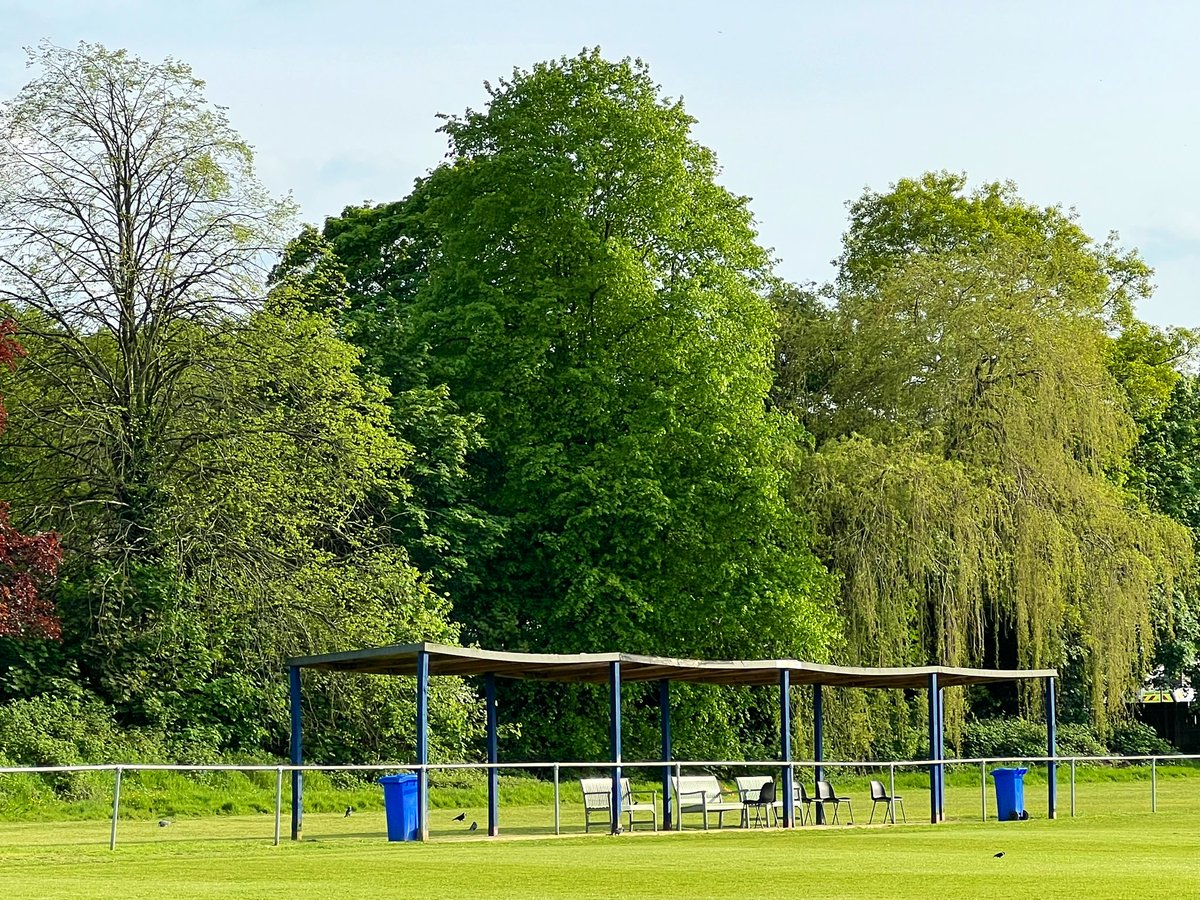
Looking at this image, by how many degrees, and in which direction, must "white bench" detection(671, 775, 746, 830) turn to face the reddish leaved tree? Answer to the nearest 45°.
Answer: approximately 135° to its right

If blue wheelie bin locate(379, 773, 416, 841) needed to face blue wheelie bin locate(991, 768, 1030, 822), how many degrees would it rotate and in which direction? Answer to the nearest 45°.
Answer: approximately 90° to its left

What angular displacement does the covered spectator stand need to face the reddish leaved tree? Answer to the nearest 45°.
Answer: approximately 135° to its right

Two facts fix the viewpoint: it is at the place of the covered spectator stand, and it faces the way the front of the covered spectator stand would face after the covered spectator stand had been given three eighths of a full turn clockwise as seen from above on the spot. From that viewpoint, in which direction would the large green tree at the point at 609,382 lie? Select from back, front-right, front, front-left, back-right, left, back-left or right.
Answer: right

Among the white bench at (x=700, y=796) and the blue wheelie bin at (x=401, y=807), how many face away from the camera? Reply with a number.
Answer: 0

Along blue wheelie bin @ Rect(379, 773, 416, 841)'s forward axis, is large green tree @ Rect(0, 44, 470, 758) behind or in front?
behind

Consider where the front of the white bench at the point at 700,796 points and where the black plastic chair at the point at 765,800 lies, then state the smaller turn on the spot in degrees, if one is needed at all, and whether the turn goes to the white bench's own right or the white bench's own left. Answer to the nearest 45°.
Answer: approximately 90° to the white bench's own left

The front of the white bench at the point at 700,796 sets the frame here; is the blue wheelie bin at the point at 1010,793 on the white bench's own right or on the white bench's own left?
on the white bench's own left

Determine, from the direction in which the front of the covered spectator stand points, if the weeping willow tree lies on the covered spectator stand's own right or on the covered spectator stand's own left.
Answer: on the covered spectator stand's own left

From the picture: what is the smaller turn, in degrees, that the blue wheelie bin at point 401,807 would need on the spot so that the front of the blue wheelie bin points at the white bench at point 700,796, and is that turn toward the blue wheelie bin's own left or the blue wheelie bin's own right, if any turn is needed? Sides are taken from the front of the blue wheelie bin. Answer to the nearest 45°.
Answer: approximately 90° to the blue wheelie bin's own left

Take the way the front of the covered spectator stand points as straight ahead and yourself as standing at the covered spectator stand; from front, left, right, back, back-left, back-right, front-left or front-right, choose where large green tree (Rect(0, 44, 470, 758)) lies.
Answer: back

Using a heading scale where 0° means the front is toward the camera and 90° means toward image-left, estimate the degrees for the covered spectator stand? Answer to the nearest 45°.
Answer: approximately 315°

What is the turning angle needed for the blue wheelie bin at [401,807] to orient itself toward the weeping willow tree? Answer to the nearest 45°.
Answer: approximately 90° to its left

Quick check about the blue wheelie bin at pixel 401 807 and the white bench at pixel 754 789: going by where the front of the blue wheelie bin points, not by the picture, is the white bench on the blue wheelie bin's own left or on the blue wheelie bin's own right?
on the blue wheelie bin's own left
